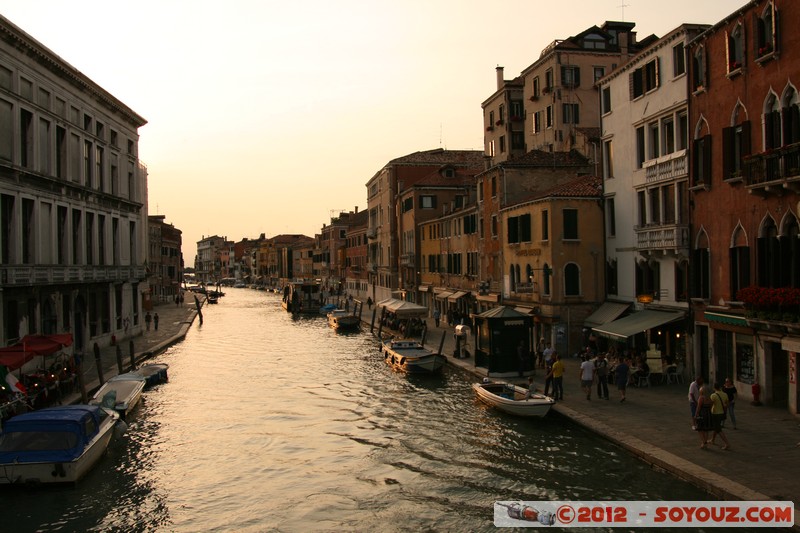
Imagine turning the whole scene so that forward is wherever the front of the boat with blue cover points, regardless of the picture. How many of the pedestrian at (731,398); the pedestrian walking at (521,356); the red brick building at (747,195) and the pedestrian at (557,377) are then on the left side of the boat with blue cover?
0

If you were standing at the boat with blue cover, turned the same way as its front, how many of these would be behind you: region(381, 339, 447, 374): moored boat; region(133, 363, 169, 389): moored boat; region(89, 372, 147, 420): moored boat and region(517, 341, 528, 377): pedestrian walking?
0

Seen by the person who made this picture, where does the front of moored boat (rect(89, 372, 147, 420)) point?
facing away from the viewer and to the right of the viewer

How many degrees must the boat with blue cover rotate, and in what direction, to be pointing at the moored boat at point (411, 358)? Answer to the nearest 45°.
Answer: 0° — it already faces it

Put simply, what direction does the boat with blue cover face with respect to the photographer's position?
facing away from the viewer and to the right of the viewer

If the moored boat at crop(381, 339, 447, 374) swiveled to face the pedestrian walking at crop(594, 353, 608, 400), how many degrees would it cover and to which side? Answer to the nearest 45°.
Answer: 0° — it already faces them

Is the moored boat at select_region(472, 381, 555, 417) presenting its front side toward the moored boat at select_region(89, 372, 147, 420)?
no

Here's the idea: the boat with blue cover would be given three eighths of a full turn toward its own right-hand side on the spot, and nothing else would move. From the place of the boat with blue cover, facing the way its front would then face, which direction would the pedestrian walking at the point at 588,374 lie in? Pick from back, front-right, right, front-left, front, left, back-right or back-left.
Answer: left

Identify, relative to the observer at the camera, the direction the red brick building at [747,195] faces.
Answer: facing the viewer and to the left of the viewer

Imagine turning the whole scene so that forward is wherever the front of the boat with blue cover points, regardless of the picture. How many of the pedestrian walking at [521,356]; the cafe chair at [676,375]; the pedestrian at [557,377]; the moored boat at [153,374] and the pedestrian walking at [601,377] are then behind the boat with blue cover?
0

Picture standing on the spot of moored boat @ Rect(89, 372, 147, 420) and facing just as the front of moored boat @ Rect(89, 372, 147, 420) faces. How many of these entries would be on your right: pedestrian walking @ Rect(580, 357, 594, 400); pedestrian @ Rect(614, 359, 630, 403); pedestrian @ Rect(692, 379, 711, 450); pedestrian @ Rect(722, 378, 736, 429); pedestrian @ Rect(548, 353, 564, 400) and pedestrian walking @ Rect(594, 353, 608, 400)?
6

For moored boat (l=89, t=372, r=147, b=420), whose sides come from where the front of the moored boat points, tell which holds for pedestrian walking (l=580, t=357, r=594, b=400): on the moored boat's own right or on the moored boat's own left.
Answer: on the moored boat's own right
